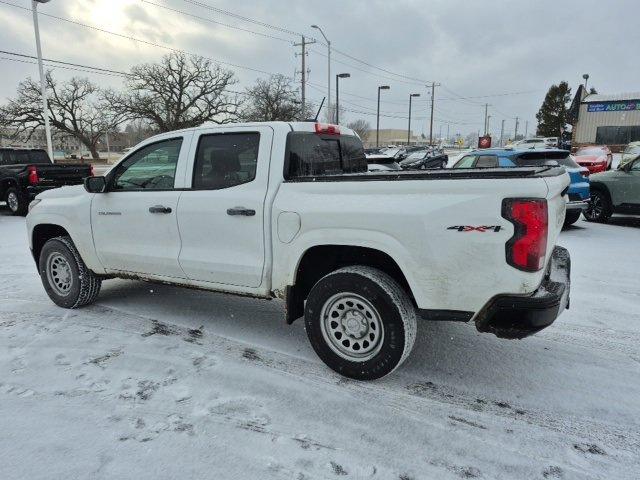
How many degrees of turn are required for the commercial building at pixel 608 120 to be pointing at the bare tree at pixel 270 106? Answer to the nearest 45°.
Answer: approximately 45° to its right

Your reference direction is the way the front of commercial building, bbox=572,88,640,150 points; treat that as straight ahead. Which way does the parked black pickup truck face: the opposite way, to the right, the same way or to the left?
to the right

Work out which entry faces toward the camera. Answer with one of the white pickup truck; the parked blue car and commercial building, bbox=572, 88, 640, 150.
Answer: the commercial building

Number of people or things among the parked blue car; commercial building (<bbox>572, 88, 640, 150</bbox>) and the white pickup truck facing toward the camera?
1

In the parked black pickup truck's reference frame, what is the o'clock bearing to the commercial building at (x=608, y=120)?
The commercial building is roughly at 4 o'clock from the parked black pickup truck.

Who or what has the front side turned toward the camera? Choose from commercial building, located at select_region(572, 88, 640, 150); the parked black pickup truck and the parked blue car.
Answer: the commercial building

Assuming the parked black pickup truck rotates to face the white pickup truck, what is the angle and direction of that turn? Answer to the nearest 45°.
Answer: approximately 135° to its left

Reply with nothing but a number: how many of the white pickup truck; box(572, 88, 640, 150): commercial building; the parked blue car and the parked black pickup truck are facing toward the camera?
1

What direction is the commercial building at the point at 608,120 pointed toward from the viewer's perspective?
toward the camera

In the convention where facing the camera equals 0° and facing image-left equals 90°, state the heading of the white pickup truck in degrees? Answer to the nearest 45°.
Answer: approximately 135°

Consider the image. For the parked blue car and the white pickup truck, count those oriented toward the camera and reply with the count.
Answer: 0

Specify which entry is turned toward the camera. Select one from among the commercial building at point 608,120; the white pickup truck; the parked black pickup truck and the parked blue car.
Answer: the commercial building

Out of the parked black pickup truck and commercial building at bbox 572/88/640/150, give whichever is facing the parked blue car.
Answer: the commercial building

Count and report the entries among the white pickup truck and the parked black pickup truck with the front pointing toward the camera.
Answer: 0

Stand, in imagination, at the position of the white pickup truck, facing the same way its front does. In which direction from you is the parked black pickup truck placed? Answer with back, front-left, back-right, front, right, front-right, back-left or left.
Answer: front

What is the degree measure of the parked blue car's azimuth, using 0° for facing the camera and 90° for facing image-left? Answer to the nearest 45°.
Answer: approximately 135°

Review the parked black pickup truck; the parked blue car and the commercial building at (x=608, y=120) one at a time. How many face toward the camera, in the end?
1

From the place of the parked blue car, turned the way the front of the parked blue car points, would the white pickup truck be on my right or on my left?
on my left

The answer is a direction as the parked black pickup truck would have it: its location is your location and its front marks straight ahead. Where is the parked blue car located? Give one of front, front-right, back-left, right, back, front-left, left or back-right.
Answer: back

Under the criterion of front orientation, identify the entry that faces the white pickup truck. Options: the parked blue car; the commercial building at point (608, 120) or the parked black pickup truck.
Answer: the commercial building
